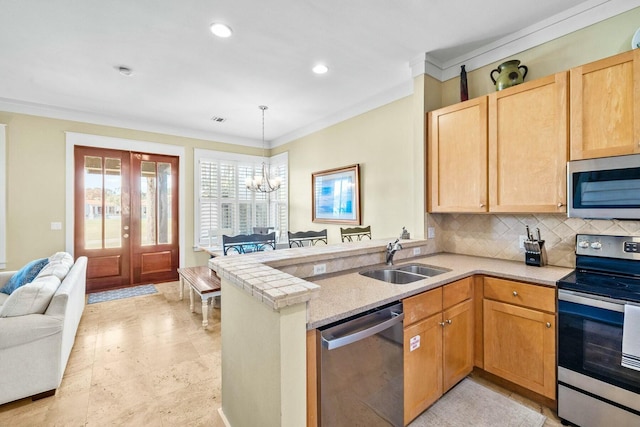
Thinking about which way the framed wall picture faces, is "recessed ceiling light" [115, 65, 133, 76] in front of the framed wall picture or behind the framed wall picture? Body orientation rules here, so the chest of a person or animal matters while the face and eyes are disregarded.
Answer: in front

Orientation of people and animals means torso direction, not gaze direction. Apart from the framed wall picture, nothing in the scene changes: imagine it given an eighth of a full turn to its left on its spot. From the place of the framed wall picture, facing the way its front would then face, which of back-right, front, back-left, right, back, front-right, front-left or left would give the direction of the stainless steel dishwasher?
front

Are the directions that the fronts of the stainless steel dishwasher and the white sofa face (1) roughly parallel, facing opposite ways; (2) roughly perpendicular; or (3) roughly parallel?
roughly perpendicular

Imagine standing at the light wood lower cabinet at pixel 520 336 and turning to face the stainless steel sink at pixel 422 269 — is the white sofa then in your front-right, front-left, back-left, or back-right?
front-left

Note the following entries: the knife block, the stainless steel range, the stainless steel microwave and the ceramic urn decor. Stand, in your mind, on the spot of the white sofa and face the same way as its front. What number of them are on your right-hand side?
0

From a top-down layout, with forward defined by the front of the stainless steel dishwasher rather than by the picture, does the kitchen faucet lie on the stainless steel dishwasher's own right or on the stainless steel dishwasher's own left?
on the stainless steel dishwasher's own left

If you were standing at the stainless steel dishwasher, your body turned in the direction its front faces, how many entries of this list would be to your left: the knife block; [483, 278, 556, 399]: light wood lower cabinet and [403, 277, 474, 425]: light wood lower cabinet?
3

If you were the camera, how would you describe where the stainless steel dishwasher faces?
facing the viewer and to the right of the viewer

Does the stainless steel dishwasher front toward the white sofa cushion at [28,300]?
no

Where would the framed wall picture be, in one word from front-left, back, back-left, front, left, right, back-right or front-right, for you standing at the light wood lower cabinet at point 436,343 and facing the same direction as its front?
back
